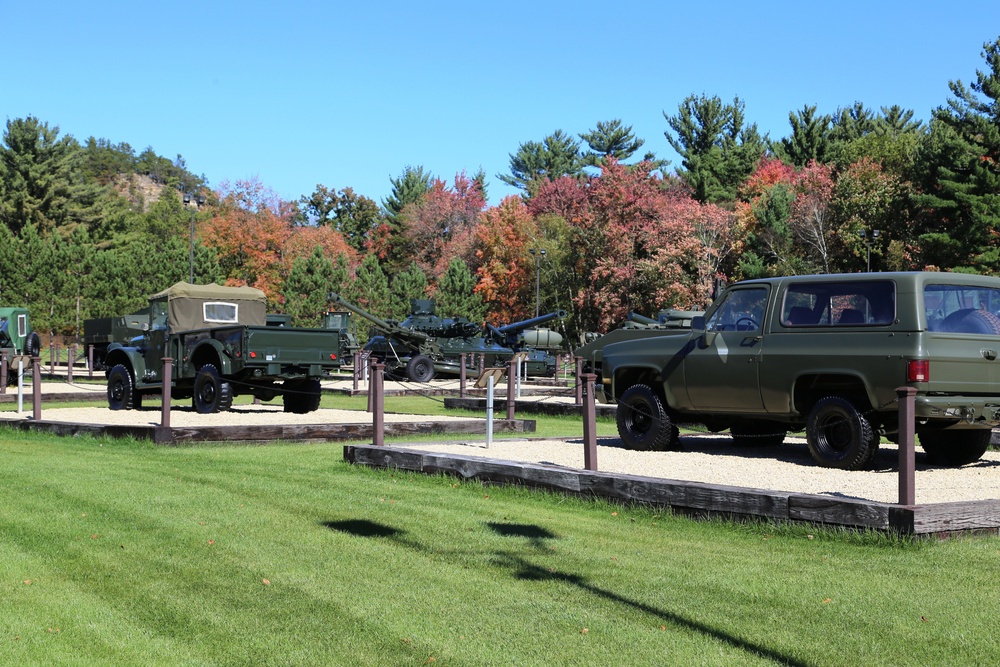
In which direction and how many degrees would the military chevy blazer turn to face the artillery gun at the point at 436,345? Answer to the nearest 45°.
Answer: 0° — it already faces it

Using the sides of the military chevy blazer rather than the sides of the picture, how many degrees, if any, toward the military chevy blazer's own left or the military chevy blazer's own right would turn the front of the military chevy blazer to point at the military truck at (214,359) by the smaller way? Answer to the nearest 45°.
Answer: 0° — it already faces it

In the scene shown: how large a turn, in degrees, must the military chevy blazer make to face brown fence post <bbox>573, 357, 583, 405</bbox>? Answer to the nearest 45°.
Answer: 0° — it already faces it

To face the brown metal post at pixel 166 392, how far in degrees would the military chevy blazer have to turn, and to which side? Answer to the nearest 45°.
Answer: approximately 45° to its left

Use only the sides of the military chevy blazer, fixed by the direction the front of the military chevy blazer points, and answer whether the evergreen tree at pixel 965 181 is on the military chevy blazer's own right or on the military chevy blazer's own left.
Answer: on the military chevy blazer's own right

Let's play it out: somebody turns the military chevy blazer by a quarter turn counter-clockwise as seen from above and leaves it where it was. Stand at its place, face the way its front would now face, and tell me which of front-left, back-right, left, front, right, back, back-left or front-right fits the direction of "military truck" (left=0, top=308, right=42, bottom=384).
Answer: right

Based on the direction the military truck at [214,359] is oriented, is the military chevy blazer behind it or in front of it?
behind

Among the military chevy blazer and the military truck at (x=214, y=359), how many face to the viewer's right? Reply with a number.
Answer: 0

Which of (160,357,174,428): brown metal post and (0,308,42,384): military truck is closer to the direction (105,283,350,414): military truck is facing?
the military truck

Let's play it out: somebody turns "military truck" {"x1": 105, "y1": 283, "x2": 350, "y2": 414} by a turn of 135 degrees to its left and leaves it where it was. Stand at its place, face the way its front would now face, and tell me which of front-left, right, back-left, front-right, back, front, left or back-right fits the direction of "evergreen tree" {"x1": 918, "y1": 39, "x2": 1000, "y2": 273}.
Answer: back-left

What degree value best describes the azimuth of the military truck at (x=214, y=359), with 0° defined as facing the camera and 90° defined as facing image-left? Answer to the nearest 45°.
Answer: approximately 135°

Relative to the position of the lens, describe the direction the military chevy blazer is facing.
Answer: facing away from the viewer and to the left of the viewer

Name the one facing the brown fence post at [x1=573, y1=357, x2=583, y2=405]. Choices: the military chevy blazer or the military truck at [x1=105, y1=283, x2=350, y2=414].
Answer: the military chevy blazer

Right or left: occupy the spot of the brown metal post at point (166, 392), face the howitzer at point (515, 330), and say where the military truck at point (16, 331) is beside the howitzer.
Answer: left

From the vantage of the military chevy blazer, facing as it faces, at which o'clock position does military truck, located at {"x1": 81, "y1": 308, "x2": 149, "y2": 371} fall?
The military truck is roughly at 12 o'clock from the military chevy blazer.

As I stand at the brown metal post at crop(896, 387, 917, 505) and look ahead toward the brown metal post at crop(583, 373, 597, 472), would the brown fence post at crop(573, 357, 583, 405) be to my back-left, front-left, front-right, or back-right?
front-right
